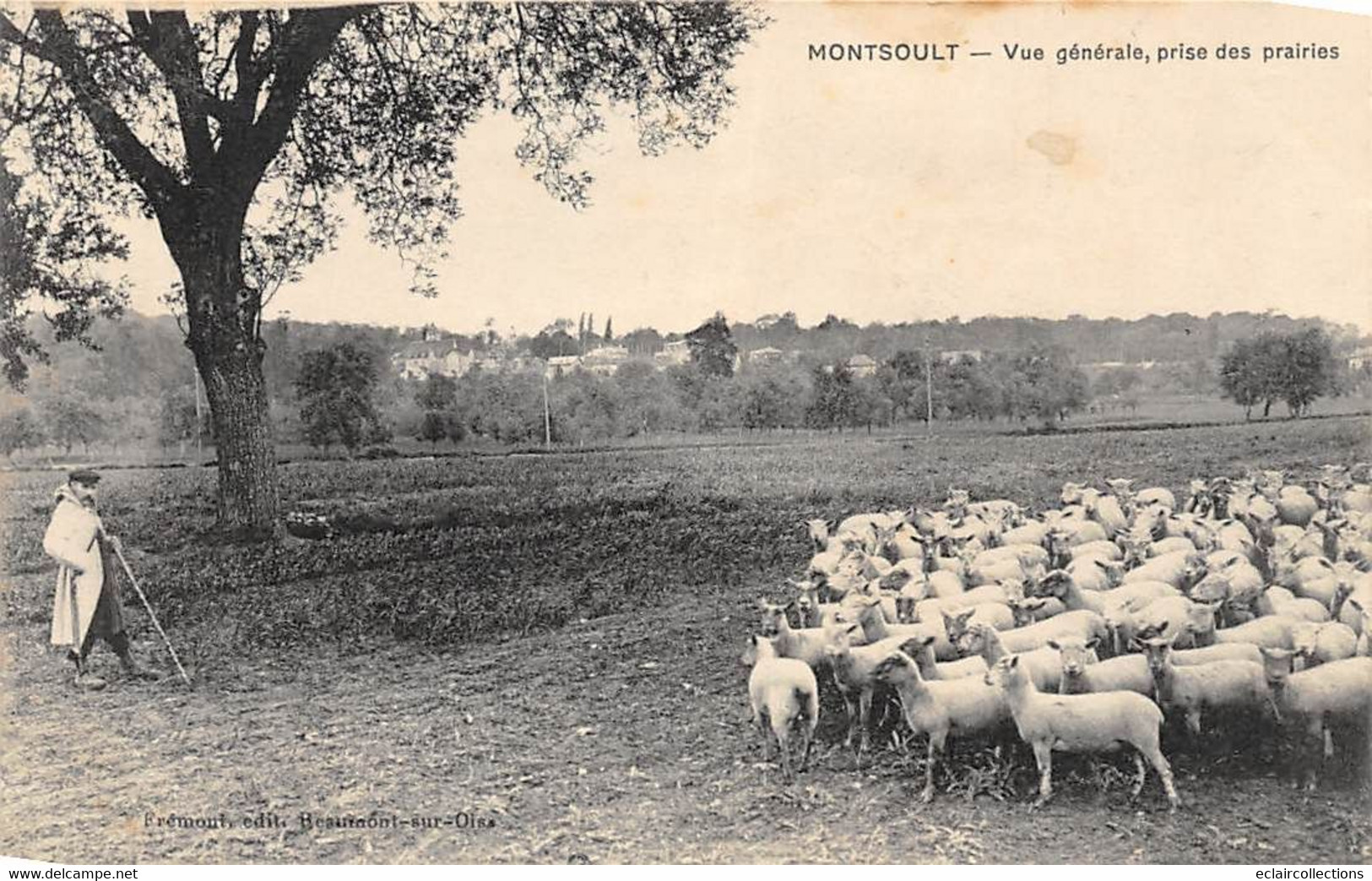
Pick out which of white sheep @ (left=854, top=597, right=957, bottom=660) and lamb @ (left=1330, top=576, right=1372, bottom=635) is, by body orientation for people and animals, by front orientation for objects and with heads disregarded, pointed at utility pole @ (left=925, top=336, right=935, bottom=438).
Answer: the lamb

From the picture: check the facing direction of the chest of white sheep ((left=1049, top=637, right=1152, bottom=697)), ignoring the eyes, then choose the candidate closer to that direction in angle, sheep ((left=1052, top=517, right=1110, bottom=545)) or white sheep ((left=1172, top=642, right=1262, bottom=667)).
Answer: the sheep ((left=1052, top=517, right=1110, bottom=545))

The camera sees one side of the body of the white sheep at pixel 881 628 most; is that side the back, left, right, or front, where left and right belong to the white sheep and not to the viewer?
left

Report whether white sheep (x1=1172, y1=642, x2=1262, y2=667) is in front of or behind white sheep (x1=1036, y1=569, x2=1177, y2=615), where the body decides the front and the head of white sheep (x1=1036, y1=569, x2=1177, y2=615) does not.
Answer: behind

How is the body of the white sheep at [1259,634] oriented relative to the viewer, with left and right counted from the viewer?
facing to the left of the viewer

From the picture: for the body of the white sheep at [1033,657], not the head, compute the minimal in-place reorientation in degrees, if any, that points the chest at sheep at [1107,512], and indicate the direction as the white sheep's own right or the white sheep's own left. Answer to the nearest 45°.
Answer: approximately 90° to the white sheep's own right

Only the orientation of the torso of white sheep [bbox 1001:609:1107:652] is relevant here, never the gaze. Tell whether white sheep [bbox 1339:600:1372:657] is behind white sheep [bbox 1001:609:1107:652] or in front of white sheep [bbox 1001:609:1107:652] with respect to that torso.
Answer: behind

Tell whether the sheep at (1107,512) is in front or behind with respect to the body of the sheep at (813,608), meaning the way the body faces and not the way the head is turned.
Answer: behind

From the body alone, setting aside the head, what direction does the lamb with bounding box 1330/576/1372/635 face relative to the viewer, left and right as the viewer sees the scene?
facing to the left of the viewer

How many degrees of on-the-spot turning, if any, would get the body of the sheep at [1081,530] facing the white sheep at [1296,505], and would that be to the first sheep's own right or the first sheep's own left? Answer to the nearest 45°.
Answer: approximately 180°

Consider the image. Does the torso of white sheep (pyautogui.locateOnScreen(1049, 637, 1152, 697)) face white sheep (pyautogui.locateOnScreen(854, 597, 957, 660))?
no

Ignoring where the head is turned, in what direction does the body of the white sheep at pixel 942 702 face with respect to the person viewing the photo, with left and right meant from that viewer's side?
facing to the left of the viewer

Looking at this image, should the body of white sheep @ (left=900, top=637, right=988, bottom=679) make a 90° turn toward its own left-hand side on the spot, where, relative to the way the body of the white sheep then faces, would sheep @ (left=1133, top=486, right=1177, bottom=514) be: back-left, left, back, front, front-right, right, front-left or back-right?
back-left

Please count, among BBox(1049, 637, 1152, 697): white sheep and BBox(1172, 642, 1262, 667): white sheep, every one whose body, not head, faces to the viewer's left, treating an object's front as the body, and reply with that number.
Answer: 2

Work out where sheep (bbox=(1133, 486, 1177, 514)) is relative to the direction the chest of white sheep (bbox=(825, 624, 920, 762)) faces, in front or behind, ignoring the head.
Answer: behind
